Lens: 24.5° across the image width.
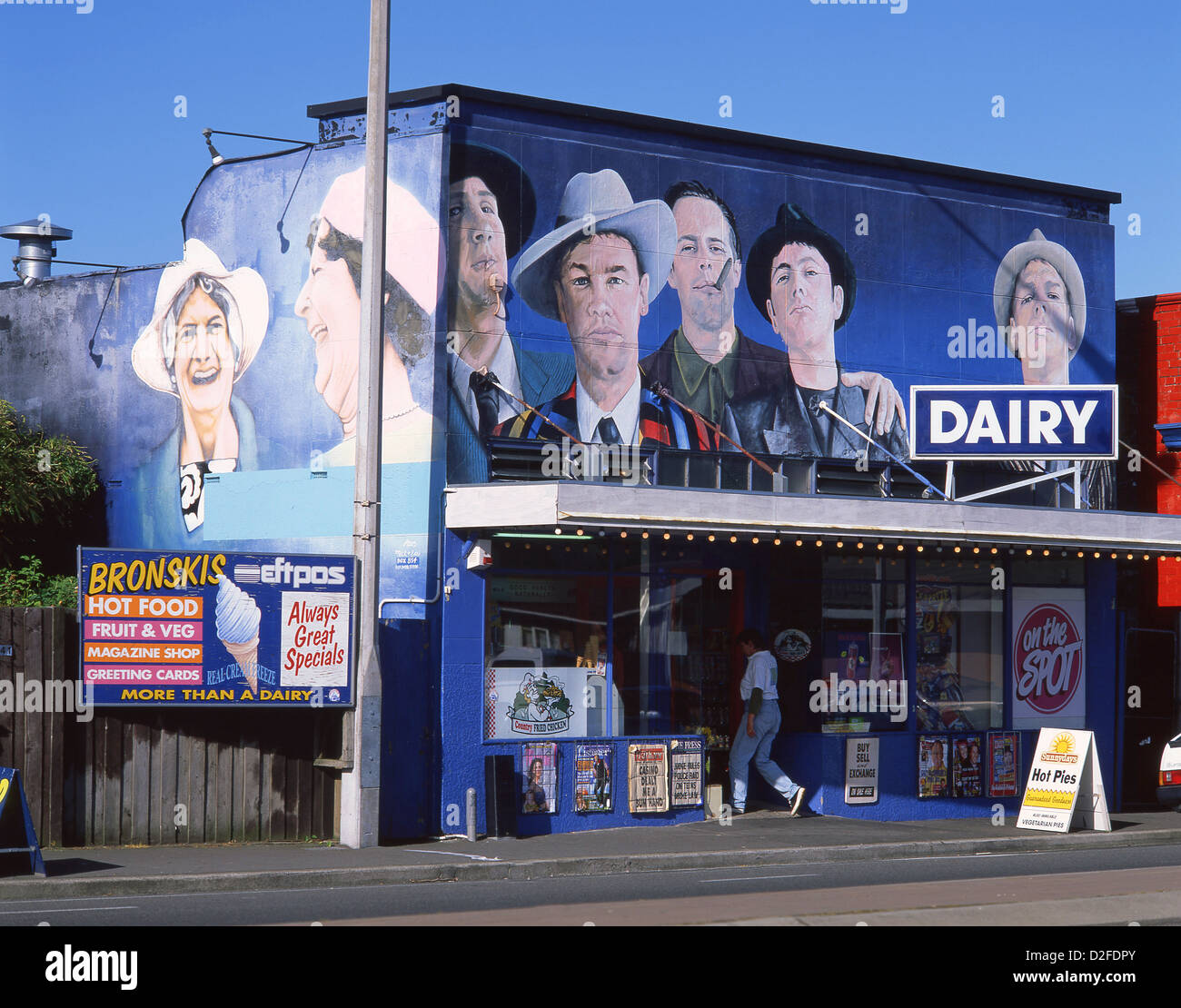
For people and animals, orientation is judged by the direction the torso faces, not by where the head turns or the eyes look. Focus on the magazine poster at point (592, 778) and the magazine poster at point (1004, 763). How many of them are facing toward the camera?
2

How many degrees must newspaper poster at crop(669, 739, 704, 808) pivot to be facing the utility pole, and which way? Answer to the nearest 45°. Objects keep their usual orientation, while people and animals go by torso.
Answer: approximately 45° to its right

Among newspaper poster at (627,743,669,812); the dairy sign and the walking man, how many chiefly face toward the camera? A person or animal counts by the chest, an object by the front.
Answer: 2

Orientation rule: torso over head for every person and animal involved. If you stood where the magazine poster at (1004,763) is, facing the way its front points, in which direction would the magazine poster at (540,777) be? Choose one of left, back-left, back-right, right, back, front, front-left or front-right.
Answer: front-right

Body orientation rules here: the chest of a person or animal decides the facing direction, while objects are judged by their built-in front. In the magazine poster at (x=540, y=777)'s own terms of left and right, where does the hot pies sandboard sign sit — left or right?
on its left

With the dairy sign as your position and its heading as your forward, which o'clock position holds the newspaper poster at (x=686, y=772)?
The newspaper poster is roughly at 2 o'clock from the dairy sign.
